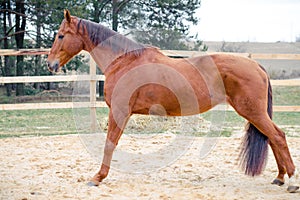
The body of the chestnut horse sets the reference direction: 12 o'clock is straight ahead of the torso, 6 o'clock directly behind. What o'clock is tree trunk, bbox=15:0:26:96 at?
The tree trunk is roughly at 2 o'clock from the chestnut horse.

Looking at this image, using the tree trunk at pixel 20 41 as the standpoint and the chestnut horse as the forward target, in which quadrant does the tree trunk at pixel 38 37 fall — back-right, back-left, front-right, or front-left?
front-left

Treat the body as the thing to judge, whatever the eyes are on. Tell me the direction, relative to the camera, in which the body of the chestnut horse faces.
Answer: to the viewer's left

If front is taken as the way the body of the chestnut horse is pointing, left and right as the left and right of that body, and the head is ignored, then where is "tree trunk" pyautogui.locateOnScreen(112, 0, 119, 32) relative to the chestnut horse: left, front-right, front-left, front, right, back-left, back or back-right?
right
